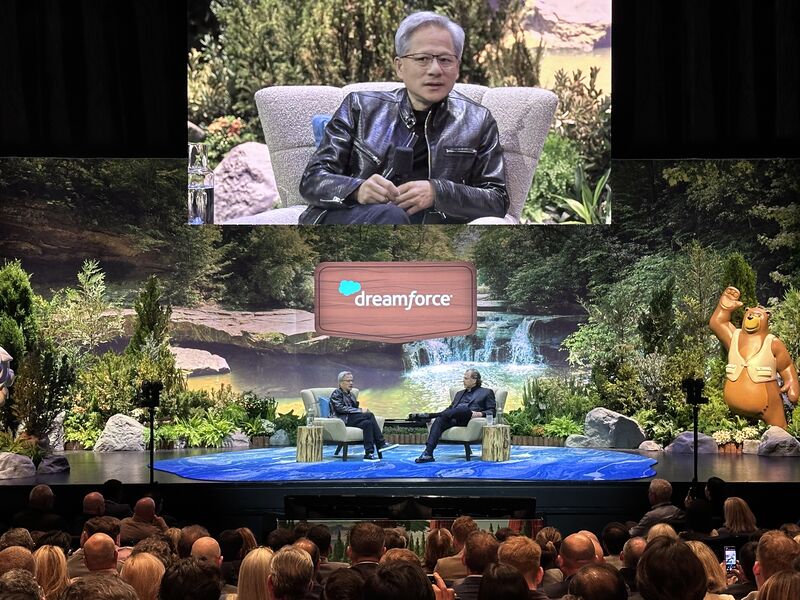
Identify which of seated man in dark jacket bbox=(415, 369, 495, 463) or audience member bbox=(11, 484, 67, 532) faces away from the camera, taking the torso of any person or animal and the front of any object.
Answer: the audience member

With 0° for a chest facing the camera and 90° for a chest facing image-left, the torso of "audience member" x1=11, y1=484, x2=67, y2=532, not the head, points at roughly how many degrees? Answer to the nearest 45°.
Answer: approximately 180°

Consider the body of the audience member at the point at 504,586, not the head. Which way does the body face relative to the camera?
away from the camera

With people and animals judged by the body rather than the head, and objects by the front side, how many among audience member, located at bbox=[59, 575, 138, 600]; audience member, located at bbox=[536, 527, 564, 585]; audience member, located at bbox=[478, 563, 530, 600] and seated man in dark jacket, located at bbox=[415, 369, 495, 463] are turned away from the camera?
3

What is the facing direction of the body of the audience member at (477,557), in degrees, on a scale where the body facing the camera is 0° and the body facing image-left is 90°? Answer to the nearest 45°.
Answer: approximately 180°

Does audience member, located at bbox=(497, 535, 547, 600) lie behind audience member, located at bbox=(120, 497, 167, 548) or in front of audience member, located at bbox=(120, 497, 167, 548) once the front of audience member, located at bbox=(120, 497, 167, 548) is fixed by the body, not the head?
behind

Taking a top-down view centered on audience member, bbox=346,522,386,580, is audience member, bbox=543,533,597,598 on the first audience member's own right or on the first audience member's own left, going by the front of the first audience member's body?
on the first audience member's own right

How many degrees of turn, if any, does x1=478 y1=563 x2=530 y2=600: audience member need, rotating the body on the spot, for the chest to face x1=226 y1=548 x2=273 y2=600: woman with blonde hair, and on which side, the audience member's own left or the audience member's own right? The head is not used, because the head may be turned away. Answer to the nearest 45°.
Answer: approximately 45° to the audience member's own left

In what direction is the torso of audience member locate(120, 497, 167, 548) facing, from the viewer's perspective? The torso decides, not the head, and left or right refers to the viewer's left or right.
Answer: facing away from the viewer

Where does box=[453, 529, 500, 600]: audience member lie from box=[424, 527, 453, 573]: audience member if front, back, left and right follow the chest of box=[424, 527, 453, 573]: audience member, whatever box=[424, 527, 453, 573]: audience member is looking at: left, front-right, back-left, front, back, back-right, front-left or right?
back

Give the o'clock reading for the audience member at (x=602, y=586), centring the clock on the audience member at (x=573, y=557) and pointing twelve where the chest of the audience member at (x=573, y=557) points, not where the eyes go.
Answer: the audience member at (x=602, y=586) is roughly at 6 o'clock from the audience member at (x=573, y=557).

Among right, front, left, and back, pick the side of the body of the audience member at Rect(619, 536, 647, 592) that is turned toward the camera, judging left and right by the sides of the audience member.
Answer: back

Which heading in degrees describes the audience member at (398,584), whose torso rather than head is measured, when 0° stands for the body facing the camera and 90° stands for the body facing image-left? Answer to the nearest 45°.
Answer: approximately 180°
